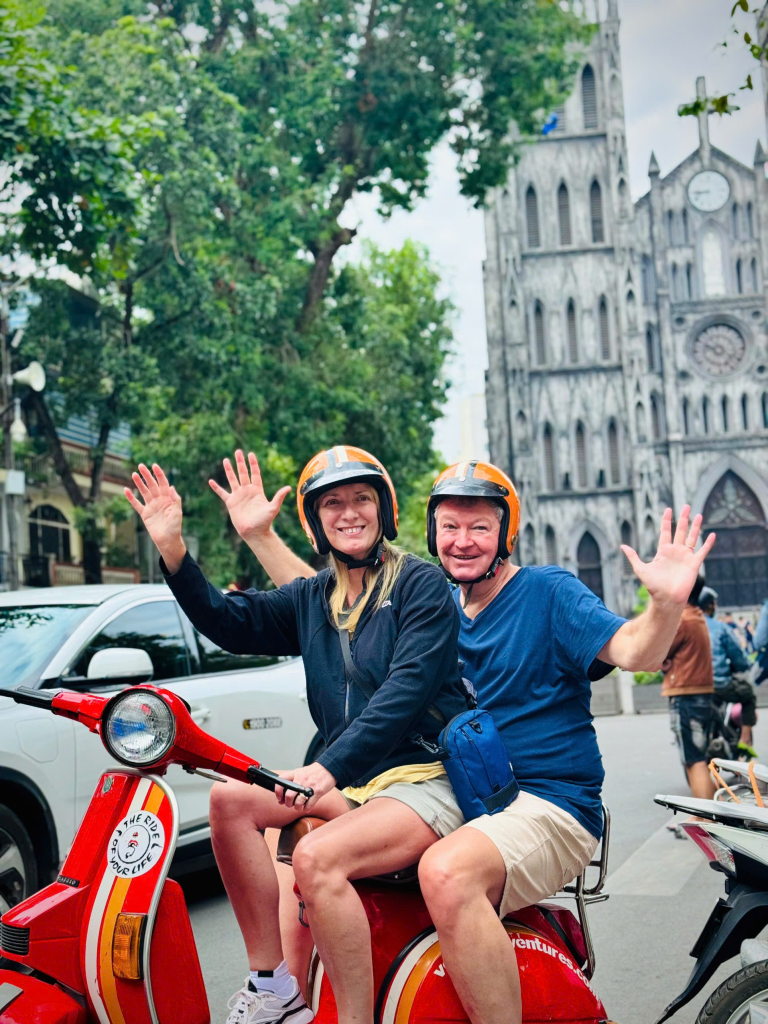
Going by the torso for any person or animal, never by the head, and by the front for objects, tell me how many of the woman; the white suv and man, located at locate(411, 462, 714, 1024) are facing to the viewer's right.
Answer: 0

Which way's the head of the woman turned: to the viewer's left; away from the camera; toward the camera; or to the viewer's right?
toward the camera

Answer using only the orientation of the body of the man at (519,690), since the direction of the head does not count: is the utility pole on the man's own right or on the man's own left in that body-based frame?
on the man's own right

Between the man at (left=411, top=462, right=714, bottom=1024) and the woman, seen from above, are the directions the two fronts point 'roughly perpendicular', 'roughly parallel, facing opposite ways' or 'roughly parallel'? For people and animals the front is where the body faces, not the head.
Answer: roughly parallel

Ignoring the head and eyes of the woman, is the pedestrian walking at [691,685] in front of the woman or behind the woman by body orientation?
behind

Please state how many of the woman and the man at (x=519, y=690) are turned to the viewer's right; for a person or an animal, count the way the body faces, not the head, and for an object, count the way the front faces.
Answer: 0

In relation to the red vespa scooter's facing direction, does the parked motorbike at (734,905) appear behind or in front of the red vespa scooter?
behind

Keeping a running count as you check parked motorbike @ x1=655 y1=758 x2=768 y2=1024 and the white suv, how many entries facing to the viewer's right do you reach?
1

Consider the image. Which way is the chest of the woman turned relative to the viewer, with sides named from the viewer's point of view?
facing the viewer and to the left of the viewer

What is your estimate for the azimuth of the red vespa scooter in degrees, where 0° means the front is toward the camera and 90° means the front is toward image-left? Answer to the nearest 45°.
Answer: approximately 45°

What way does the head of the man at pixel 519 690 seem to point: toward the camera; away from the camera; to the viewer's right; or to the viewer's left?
toward the camera

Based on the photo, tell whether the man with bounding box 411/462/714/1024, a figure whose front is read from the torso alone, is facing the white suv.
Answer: no

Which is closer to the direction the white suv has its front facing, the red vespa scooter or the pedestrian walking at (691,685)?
the red vespa scooter

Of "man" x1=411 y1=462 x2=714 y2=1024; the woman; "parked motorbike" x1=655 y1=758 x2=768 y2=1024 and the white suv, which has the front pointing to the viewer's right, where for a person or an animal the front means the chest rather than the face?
the parked motorbike

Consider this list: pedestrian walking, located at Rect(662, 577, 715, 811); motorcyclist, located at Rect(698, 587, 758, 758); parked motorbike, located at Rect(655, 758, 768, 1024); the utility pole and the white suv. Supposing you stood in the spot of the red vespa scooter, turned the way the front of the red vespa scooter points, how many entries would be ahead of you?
0

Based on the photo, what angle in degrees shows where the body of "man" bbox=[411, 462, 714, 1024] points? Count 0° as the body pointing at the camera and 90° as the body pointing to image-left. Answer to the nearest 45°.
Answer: approximately 45°

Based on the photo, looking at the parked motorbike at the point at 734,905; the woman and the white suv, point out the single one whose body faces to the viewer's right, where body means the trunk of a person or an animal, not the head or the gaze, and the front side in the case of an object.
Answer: the parked motorbike

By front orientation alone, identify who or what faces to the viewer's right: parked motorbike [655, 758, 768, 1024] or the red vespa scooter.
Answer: the parked motorbike
